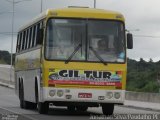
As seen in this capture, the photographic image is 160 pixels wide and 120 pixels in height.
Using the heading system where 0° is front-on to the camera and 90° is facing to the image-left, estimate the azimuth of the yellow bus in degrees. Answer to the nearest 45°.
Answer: approximately 0°
